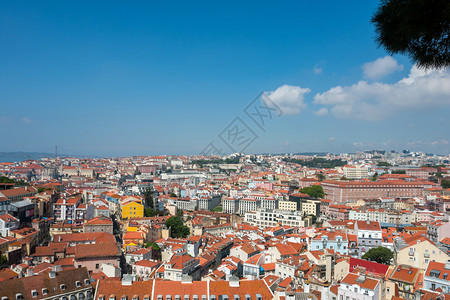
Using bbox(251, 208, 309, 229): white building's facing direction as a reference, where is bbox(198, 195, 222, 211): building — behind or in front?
behind

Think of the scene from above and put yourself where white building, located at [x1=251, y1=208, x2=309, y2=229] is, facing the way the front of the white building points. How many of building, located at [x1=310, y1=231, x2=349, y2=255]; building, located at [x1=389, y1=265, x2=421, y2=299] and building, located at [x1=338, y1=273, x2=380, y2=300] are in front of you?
3

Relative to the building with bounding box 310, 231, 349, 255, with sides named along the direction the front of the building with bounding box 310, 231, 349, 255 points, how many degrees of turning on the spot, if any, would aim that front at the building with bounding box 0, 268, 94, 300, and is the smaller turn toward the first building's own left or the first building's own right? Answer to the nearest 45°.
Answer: approximately 45° to the first building's own right

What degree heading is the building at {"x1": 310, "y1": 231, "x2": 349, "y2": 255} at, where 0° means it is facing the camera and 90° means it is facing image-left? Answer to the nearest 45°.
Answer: approximately 0°

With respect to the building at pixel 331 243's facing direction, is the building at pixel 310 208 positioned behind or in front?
behind

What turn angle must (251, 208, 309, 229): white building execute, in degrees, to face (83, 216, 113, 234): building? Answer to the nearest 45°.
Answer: approximately 45° to its right

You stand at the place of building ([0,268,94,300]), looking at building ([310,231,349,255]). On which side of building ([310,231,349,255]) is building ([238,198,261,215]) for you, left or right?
left

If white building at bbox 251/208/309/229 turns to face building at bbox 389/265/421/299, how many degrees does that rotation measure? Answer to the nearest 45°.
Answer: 0° — it already faces it

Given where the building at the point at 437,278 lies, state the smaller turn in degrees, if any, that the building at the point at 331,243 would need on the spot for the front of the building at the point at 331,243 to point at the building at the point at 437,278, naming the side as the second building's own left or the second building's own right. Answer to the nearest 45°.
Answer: approximately 45° to the second building's own left

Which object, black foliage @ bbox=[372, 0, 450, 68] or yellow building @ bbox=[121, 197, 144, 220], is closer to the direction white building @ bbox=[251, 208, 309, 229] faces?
the black foliage

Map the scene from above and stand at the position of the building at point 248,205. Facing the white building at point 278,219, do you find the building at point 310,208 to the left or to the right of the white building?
left

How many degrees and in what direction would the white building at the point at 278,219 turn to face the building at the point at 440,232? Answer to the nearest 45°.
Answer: approximately 45° to its left

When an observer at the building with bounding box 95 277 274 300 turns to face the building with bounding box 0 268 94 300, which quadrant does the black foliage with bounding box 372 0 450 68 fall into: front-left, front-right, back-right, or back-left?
back-left

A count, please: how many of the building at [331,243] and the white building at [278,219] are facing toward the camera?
2
